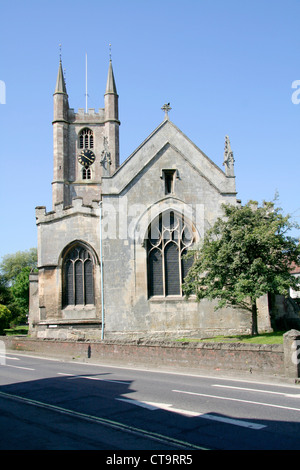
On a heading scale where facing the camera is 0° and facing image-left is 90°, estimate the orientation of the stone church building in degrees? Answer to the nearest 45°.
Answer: approximately 0°

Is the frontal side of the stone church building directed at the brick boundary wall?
yes

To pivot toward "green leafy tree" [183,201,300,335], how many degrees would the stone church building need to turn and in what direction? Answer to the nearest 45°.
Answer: approximately 45° to its left
